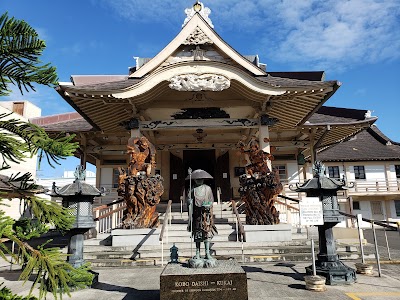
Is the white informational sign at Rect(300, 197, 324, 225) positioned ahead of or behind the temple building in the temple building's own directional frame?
ahead

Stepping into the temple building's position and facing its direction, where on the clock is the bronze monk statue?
The bronze monk statue is roughly at 12 o'clock from the temple building.

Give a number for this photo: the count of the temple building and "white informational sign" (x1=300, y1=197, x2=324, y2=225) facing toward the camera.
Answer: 2

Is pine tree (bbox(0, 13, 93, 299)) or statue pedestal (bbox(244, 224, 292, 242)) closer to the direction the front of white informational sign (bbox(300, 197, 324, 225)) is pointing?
the pine tree

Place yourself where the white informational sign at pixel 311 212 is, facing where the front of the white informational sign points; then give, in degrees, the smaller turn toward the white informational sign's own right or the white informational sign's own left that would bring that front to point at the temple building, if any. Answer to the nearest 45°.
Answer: approximately 135° to the white informational sign's own right

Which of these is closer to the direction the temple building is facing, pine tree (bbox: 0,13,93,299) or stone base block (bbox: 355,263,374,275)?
the pine tree

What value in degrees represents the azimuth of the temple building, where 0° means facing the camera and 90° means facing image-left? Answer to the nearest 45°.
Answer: approximately 0°

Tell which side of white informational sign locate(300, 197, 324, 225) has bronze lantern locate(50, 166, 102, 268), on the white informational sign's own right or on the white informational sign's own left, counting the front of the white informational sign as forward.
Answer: on the white informational sign's own right
